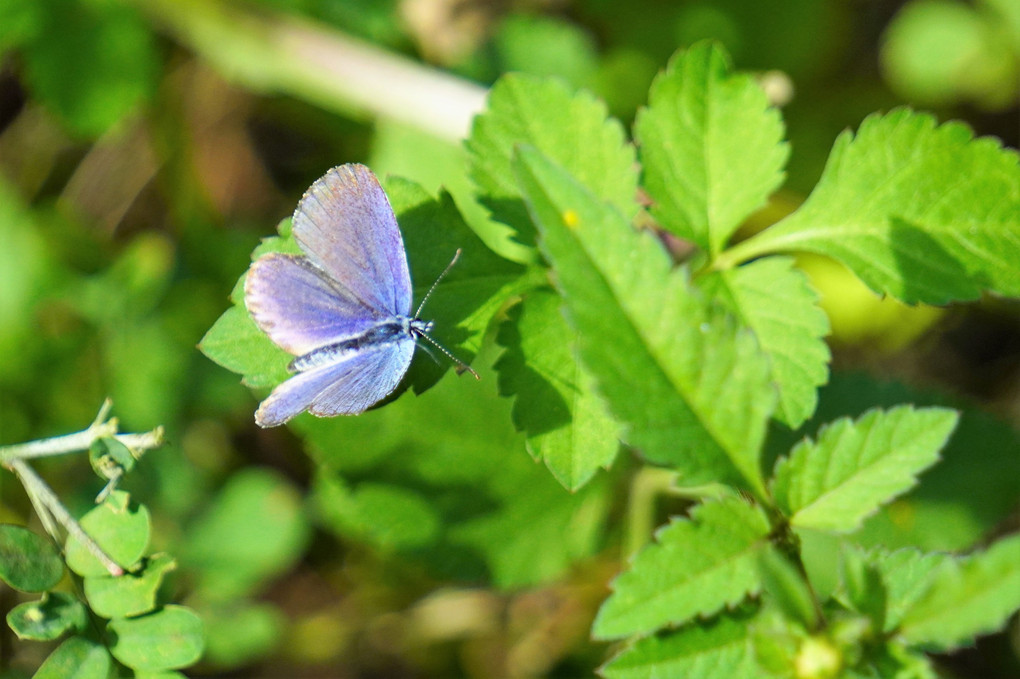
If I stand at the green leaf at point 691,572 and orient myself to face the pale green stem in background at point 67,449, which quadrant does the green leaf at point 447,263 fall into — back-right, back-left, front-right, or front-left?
front-right

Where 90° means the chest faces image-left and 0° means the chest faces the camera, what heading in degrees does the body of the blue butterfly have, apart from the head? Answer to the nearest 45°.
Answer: approximately 270°

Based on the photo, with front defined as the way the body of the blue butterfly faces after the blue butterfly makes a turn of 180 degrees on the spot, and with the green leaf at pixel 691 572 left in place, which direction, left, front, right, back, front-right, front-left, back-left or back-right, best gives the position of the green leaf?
back-left

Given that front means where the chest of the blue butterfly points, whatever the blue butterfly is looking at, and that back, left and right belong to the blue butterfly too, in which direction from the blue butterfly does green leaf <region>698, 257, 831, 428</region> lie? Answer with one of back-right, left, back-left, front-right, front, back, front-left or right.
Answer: front

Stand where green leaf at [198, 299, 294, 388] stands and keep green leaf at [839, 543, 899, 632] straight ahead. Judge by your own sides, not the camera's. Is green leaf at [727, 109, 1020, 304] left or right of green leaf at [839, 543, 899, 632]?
left

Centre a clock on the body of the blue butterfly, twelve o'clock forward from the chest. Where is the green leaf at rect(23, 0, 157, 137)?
The green leaf is roughly at 8 o'clock from the blue butterfly.
